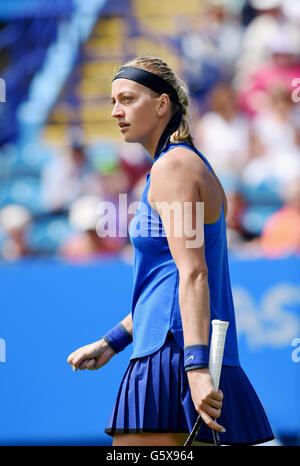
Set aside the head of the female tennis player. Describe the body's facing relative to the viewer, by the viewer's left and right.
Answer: facing to the left of the viewer

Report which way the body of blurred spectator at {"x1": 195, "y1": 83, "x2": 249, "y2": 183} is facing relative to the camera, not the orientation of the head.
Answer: toward the camera

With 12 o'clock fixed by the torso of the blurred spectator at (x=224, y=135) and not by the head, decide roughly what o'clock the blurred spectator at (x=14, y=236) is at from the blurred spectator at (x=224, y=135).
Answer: the blurred spectator at (x=14, y=236) is roughly at 3 o'clock from the blurred spectator at (x=224, y=135).

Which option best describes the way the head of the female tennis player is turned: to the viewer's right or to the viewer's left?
to the viewer's left

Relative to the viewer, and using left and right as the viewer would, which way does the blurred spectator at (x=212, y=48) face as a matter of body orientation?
facing the viewer

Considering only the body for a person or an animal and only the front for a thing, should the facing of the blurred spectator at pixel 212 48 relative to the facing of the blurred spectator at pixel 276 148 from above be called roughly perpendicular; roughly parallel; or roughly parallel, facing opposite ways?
roughly parallel

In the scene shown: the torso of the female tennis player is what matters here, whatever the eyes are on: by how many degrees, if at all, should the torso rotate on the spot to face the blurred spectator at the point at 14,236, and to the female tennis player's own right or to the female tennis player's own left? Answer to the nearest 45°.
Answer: approximately 90° to the female tennis player's own right

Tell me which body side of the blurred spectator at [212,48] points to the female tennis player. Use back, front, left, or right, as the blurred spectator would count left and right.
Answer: front

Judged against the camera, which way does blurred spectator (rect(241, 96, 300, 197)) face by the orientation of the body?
toward the camera

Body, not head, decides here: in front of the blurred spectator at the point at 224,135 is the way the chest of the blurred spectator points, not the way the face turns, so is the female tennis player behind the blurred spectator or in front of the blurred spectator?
in front
